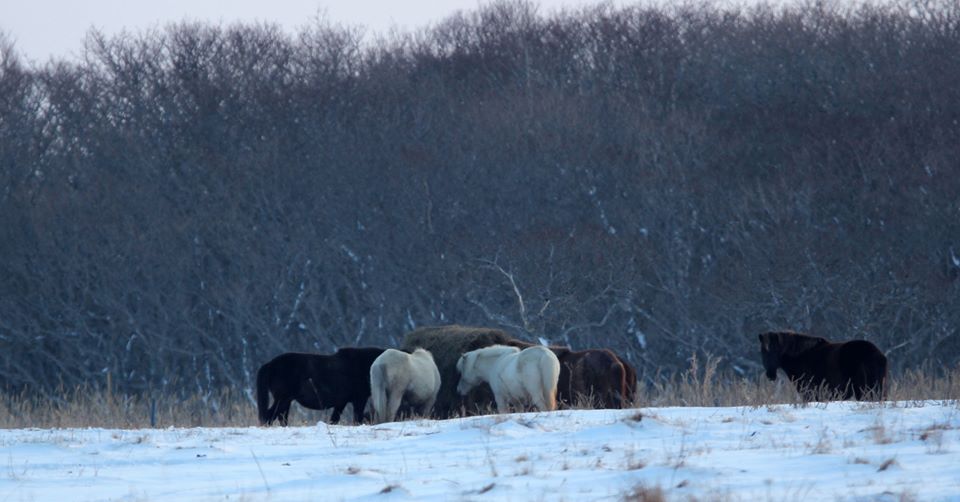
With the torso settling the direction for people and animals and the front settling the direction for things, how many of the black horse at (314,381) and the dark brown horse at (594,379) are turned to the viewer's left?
1

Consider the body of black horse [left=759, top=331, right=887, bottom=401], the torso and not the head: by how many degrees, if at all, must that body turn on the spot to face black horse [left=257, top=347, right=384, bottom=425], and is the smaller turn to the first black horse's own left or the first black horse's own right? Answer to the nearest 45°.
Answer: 0° — it already faces it

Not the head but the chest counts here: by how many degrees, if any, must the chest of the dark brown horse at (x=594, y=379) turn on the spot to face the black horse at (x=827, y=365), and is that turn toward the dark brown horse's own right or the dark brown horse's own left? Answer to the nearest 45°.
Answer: approximately 180°

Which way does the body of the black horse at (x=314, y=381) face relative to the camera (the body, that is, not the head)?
to the viewer's right

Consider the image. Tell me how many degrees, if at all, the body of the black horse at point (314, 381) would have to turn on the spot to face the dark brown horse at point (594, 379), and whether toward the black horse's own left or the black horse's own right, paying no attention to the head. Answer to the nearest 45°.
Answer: approximately 45° to the black horse's own right

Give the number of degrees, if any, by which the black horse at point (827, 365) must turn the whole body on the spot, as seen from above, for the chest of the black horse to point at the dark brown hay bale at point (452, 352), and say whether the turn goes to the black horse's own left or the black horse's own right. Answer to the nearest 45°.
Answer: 0° — it already faces it

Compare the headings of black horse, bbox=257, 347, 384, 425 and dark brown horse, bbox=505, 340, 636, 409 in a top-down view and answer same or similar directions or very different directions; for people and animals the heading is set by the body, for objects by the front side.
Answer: very different directions

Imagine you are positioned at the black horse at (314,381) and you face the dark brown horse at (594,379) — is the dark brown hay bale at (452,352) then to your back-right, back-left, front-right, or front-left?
front-left

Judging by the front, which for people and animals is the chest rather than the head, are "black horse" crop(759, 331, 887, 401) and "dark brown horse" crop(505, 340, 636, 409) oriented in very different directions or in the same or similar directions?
same or similar directions

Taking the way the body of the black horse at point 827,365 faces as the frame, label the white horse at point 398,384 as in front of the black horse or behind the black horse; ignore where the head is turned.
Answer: in front

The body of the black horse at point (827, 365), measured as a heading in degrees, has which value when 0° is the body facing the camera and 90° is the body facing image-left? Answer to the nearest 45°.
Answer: approximately 90°

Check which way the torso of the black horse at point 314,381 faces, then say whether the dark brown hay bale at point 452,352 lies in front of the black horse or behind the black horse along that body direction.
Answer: in front

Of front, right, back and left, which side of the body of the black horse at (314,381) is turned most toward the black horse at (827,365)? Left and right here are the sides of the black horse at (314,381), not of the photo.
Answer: front

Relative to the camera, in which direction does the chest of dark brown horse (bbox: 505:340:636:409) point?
to the viewer's left
